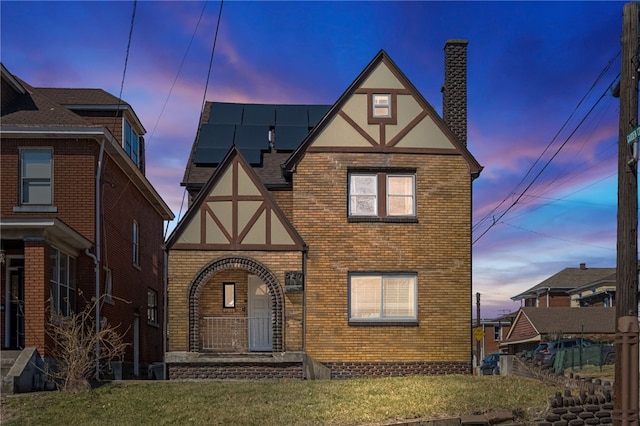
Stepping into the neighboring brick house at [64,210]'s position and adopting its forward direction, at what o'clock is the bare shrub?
The bare shrub is roughly at 12 o'clock from the neighboring brick house.

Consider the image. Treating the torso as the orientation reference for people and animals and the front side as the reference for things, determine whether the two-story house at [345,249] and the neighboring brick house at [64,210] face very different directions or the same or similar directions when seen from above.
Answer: same or similar directions

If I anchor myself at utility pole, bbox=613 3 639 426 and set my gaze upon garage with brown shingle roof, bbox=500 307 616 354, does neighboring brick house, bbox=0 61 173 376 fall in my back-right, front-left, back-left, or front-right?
front-left

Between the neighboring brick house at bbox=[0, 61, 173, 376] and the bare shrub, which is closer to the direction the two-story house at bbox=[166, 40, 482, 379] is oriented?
the bare shrub

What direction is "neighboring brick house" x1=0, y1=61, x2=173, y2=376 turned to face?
toward the camera

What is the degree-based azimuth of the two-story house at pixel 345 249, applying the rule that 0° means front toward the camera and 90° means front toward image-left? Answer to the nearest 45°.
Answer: approximately 0°

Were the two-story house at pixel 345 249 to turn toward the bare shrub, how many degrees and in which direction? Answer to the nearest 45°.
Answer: approximately 45° to its right

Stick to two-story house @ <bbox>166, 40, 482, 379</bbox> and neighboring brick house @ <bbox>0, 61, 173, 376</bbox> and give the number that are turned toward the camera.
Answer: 2

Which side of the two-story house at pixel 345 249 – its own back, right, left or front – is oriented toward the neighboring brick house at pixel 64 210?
right
